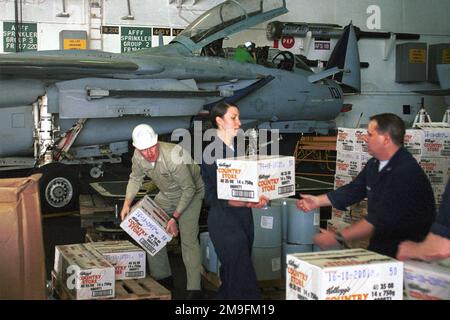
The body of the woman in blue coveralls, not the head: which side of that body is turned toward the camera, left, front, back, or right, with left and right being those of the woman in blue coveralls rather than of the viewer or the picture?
right

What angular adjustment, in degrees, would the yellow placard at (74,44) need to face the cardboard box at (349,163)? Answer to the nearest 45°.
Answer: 0° — it already faces it

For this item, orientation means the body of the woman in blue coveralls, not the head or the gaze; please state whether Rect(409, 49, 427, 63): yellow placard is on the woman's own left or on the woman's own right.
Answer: on the woman's own left

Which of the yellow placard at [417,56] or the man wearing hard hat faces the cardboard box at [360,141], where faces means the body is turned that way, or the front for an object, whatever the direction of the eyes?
the yellow placard

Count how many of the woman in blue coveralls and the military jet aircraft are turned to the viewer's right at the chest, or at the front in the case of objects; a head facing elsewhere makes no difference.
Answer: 2

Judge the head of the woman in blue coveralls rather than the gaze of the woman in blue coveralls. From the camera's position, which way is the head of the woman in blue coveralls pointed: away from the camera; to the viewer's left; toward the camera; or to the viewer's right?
to the viewer's right

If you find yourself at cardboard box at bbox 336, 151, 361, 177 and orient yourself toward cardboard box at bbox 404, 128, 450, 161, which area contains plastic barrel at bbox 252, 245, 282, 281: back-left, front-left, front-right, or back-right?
back-right

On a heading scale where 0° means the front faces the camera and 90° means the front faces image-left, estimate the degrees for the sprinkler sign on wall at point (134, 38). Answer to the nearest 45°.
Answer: approximately 0°

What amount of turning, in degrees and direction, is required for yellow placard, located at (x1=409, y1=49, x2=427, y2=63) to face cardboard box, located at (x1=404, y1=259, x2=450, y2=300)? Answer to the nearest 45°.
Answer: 0° — it already faces it

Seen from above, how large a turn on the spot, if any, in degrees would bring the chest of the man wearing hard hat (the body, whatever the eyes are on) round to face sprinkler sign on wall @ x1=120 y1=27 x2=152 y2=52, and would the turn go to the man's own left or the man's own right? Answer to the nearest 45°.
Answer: approximately 135° to the man's own right

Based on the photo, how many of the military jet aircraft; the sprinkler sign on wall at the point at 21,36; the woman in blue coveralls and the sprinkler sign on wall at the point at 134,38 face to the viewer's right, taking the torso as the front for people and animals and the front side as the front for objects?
2
